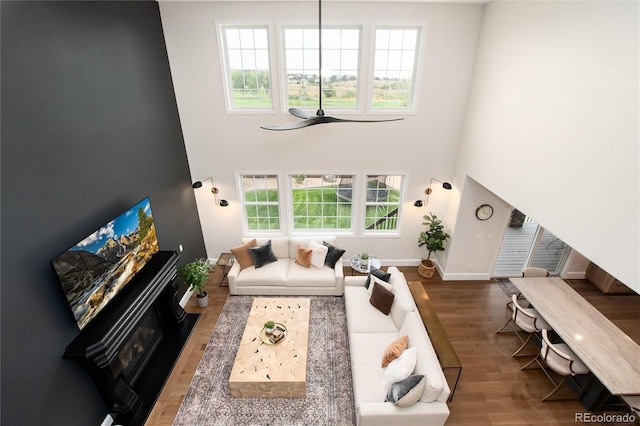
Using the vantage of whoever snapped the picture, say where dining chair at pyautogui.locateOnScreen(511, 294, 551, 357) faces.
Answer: facing away from the viewer and to the right of the viewer

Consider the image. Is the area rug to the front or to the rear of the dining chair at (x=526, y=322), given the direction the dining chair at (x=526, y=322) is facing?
to the rear

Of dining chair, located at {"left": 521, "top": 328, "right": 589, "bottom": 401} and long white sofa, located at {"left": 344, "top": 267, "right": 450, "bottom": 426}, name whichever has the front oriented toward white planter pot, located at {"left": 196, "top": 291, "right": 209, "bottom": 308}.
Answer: the long white sofa

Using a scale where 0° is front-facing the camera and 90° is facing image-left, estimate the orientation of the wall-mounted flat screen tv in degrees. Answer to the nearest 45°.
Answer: approximately 315°

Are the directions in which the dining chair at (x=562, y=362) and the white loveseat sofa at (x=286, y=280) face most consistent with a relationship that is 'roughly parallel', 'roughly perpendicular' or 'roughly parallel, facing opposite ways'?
roughly perpendicular

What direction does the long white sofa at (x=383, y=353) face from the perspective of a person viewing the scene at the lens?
facing to the left of the viewer

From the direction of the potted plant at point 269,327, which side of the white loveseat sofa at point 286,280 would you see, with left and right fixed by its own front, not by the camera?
front

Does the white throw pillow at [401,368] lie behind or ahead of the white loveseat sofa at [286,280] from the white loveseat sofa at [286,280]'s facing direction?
ahead

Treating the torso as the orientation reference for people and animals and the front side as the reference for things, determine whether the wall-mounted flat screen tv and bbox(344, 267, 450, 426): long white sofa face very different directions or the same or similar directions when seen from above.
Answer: very different directions

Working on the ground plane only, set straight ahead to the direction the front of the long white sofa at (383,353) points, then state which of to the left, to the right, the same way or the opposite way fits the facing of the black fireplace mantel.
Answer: the opposite way

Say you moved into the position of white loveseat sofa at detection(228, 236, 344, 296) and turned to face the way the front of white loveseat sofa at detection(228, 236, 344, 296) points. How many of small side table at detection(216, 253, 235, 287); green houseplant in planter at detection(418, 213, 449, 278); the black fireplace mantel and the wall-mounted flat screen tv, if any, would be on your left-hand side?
1

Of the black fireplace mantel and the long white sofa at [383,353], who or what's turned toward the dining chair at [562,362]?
the black fireplace mantel

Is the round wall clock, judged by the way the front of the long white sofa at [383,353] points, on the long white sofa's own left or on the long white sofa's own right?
on the long white sofa's own right

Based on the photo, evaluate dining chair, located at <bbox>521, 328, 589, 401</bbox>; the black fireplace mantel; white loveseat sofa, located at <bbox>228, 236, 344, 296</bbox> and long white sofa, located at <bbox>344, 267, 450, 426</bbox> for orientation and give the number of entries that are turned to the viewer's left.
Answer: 1

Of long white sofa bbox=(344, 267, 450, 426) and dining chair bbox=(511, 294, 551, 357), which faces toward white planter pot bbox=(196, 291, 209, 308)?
the long white sofa

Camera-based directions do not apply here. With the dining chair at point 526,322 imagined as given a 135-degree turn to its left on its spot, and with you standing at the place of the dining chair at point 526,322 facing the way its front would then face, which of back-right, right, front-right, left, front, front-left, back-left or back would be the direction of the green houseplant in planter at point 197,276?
front-left

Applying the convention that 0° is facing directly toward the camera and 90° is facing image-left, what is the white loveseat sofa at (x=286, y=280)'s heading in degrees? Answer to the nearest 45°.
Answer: approximately 0°

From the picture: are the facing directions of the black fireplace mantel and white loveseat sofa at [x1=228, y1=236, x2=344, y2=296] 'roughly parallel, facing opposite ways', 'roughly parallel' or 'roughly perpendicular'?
roughly perpendicular
